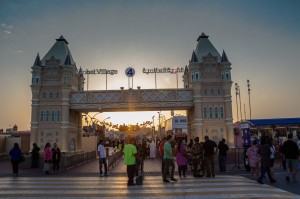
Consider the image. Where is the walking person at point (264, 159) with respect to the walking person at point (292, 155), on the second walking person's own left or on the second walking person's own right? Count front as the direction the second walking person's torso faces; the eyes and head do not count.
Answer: on the second walking person's own left

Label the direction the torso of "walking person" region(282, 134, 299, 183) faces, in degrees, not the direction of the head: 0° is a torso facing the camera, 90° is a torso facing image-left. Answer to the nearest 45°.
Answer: approximately 180°

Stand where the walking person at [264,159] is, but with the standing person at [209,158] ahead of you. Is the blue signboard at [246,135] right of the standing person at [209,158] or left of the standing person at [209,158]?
right

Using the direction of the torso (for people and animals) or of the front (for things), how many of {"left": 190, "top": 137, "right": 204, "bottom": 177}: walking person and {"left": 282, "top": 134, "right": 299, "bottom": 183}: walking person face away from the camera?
2

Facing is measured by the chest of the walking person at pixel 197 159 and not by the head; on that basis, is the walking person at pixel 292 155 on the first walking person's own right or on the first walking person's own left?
on the first walking person's own right

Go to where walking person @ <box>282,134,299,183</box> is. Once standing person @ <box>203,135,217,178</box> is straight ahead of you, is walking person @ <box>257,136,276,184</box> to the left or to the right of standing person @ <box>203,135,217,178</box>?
left

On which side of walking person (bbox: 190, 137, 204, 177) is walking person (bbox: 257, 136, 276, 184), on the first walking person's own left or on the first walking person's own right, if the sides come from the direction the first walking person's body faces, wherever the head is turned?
on the first walking person's own right

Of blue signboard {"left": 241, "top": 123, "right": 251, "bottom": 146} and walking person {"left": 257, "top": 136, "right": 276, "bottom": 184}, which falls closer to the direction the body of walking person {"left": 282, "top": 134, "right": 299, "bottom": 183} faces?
the blue signboard

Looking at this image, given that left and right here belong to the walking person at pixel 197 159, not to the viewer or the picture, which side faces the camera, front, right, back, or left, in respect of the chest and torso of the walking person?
back

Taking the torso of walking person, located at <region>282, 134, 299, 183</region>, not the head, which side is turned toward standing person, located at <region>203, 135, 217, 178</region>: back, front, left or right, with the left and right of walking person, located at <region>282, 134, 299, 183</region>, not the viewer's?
left
